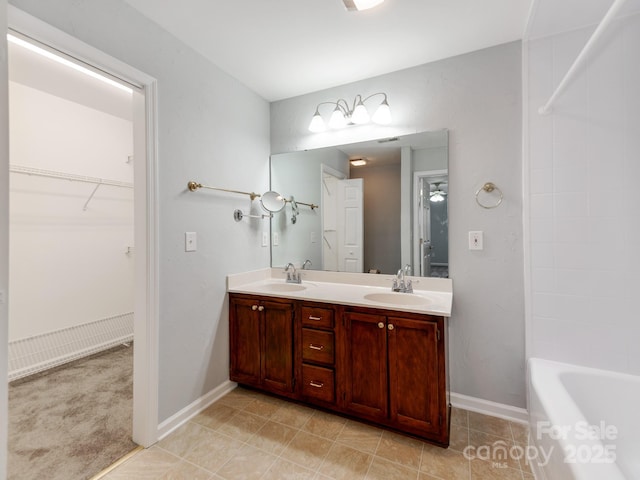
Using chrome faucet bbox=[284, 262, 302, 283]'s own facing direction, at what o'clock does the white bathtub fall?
The white bathtub is roughly at 9 o'clock from the chrome faucet.

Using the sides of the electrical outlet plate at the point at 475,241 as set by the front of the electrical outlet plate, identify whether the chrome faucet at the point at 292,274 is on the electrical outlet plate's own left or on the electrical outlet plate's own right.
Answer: on the electrical outlet plate's own right

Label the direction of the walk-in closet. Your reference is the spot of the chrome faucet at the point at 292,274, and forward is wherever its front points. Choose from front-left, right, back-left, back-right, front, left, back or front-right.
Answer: front-right

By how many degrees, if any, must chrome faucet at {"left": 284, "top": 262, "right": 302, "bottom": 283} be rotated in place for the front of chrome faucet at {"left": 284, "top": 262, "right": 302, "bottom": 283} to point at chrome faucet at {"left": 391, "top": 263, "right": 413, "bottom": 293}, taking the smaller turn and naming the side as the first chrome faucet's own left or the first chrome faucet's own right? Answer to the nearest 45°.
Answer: approximately 90° to the first chrome faucet's own left

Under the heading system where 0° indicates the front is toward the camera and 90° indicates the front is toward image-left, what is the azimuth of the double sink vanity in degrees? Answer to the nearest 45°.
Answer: approximately 45°

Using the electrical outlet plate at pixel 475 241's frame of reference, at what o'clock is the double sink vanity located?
The double sink vanity is roughly at 2 o'clock from the electrical outlet plate.

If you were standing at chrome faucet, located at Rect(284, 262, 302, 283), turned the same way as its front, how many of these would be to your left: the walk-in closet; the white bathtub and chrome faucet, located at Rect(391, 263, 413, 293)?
2

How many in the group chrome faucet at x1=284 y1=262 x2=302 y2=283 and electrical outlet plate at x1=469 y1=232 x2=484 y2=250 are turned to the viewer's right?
0
